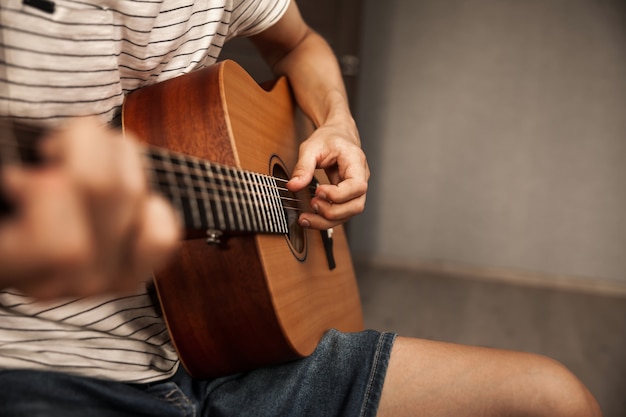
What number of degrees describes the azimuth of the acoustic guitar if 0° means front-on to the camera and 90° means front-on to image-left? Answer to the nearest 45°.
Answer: approximately 270°
